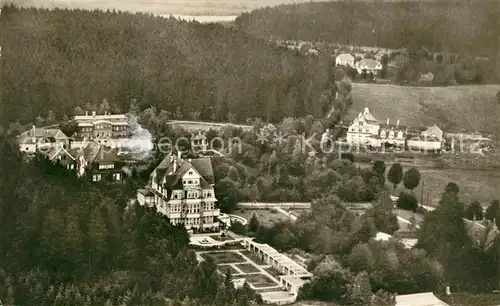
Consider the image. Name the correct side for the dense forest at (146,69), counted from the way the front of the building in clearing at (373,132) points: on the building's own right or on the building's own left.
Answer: on the building's own right

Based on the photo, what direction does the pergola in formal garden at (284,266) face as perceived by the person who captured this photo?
facing the viewer and to the left of the viewer

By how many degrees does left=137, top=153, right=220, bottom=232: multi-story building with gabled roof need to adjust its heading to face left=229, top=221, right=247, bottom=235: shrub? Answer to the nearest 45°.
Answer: approximately 90° to its left

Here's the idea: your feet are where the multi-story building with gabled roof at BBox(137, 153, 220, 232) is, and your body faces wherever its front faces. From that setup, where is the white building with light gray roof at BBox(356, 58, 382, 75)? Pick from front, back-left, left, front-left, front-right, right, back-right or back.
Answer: left

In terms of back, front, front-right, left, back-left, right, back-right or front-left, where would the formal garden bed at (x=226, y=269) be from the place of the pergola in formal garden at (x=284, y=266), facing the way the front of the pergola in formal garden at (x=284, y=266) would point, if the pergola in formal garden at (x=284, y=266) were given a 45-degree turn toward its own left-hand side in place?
right

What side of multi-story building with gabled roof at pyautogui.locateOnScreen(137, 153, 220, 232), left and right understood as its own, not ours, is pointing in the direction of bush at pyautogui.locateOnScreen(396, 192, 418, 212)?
left

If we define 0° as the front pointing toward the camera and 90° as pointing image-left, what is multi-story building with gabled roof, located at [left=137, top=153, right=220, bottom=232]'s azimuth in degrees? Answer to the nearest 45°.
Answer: approximately 0°

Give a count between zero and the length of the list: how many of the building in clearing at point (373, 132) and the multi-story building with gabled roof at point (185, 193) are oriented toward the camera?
2
